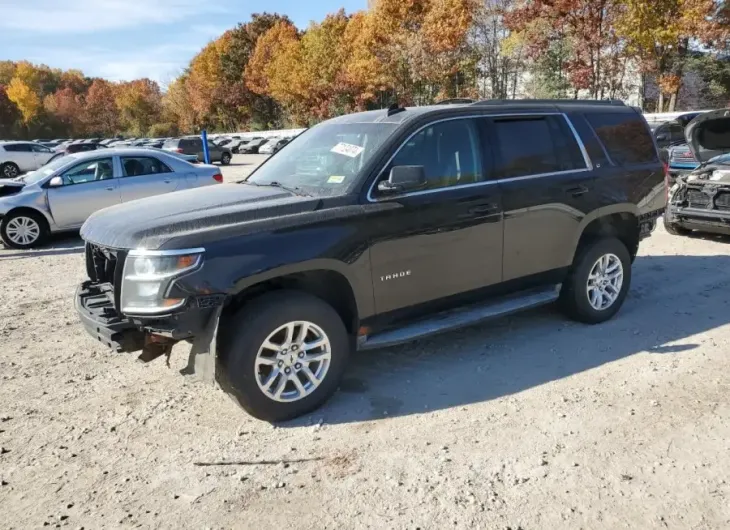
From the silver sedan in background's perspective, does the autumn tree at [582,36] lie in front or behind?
behind

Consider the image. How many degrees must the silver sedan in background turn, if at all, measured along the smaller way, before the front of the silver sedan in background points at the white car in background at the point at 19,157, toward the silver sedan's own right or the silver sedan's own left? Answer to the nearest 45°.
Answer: approximately 90° to the silver sedan's own right

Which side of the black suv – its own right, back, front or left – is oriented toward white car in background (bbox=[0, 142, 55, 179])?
right

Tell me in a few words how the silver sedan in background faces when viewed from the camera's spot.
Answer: facing to the left of the viewer

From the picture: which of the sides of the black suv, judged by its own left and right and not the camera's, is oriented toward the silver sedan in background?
right

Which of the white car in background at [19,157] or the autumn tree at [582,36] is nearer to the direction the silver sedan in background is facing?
the white car in background

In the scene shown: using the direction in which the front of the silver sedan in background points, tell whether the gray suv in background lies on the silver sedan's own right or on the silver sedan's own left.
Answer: on the silver sedan's own right

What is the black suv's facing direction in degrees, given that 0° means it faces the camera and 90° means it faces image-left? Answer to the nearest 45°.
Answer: approximately 45°

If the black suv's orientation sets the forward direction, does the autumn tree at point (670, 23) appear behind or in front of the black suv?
behind

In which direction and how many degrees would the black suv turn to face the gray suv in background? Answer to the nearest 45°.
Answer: approximately 135° to its right
